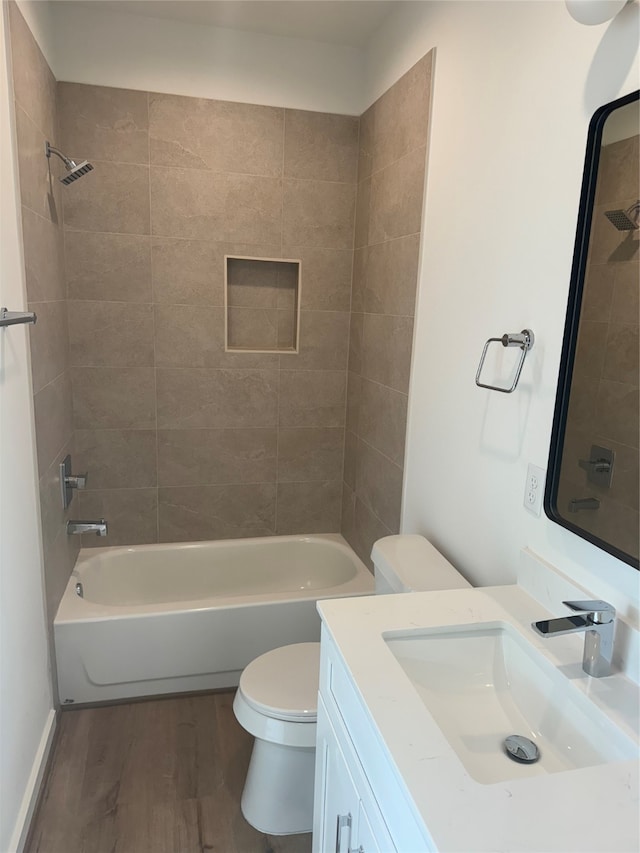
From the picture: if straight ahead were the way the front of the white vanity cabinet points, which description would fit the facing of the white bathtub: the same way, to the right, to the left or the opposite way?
to the left

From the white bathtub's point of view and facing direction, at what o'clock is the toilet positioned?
The toilet is roughly at 11 o'clock from the white bathtub.

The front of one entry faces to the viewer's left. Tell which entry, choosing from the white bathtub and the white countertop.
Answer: the white countertop

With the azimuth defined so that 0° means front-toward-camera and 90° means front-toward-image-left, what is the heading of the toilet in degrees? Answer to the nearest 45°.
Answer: approximately 90°

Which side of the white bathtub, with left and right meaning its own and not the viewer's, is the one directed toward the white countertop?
front

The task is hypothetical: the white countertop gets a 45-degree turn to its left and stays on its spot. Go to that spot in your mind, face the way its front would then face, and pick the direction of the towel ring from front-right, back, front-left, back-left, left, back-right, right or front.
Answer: back-right

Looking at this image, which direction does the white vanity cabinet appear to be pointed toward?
to the viewer's left

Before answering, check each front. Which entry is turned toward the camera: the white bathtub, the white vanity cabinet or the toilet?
the white bathtub

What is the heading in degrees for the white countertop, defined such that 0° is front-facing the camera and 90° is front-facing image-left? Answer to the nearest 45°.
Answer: approximately 90°

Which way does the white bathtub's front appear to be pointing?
toward the camera
